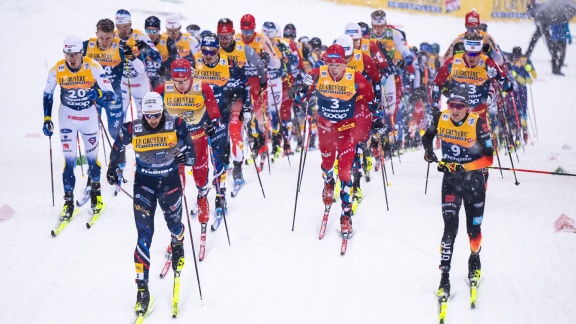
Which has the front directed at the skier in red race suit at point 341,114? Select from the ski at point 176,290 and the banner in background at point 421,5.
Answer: the banner in background

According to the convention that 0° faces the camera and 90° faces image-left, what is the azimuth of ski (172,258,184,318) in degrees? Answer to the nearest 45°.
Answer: approximately 0°

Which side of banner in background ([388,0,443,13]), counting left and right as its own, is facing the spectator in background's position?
left

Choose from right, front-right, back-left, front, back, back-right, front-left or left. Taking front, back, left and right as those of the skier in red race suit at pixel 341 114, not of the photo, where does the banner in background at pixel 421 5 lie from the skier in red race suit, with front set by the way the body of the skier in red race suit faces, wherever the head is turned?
back

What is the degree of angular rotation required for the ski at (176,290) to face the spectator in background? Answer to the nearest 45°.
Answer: approximately 135° to its left

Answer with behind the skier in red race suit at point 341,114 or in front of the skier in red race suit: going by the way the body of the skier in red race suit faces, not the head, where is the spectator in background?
behind

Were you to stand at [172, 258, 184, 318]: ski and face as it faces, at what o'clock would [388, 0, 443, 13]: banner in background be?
The banner in background is roughly at 7 o'clock from the ski.

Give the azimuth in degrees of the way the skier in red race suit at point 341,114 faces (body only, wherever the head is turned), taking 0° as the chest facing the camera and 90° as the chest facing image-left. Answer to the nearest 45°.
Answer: approximately 0°

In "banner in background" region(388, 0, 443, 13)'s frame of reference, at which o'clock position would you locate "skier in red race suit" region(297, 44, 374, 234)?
The skier in red race suit is roughly at 12 o'clock from the banner in background.
